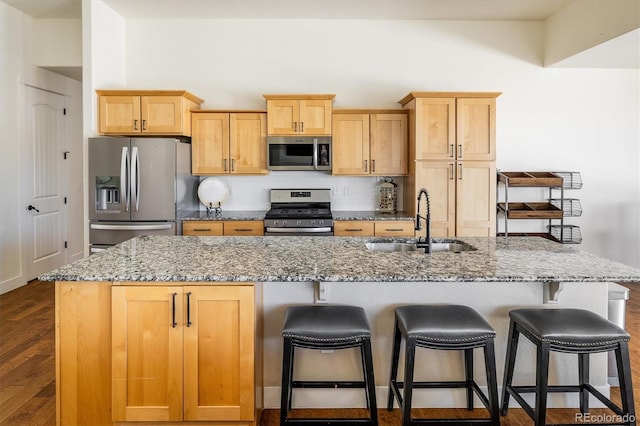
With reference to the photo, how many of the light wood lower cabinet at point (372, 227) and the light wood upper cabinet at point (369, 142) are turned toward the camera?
2

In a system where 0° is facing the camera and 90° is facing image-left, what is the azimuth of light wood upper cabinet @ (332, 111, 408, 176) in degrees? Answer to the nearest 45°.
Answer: approximately 0°

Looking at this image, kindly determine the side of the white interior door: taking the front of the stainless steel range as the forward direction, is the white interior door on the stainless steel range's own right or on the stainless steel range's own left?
on the stainless steel range's own right

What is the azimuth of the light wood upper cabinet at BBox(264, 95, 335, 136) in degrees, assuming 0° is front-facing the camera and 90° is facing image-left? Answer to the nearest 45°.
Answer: approximately 0°
